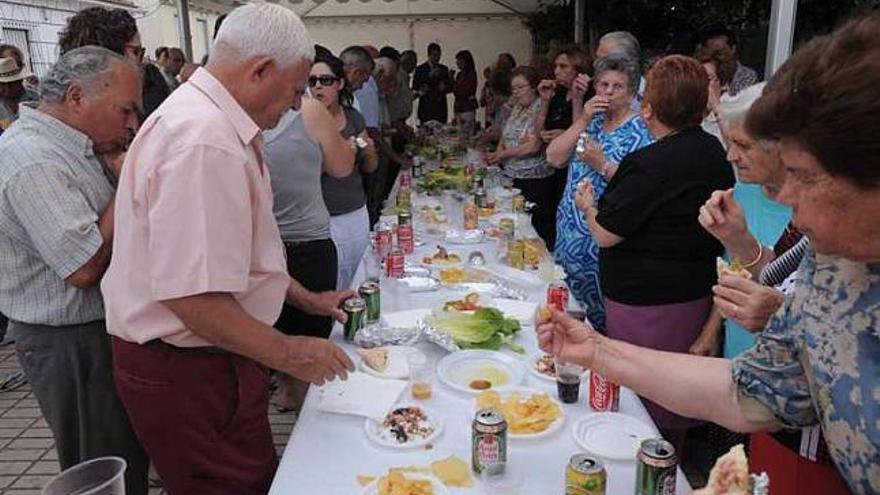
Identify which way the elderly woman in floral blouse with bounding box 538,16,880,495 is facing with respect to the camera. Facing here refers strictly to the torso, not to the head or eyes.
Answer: to the viewer's left

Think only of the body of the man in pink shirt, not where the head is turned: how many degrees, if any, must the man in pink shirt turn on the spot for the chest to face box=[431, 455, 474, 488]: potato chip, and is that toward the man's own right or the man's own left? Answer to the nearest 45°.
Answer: approximately 45° to the man's own right

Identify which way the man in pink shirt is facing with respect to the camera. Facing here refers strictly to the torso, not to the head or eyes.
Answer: to the viewer's right

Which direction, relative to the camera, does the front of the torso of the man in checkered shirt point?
to the viewer's right

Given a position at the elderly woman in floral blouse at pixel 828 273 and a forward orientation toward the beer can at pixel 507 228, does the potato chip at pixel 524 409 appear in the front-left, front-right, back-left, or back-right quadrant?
front-left

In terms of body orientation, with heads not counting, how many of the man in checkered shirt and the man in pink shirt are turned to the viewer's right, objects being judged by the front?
2

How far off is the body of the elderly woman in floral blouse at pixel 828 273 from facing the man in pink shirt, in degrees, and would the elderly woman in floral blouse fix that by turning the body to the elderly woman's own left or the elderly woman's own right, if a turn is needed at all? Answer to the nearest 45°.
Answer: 0° — they already face them

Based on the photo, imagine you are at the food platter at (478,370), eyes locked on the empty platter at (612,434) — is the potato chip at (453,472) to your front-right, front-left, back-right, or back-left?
front-right

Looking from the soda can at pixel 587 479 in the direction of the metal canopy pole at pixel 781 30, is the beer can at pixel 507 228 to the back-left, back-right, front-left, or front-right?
front-left

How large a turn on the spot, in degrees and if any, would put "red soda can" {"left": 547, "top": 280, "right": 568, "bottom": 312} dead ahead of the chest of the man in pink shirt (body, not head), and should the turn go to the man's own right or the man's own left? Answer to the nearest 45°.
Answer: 0° — they already face it

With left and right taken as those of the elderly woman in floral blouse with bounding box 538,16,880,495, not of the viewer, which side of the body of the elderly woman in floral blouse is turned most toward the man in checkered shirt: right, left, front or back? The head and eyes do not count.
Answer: front

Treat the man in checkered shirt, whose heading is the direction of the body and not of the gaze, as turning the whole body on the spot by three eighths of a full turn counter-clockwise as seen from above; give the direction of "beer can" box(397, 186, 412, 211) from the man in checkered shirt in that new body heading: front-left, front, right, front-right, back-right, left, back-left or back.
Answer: right

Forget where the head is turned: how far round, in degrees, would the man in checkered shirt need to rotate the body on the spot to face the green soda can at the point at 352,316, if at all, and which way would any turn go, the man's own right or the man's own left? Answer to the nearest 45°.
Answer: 0° — they already face it

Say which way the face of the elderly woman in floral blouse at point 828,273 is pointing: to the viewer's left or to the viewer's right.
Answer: to the viewer's left
